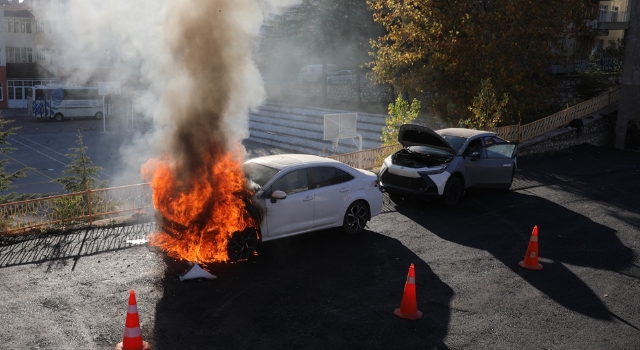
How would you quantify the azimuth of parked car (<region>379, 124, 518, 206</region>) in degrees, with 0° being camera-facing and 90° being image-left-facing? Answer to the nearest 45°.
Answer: approximately 45°

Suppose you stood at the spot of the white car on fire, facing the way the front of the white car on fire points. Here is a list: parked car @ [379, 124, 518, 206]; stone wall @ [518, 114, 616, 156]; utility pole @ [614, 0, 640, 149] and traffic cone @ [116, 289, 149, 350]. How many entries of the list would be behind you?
3

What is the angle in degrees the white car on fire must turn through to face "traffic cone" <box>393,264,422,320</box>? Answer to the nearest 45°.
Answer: approximately 90° to its left

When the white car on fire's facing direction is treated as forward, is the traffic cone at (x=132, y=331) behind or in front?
in front

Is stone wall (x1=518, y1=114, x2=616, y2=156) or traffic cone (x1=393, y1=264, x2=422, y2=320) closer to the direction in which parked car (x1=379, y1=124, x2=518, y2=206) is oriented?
the traffic cone

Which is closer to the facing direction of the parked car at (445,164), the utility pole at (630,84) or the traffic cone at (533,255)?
the traffic cone

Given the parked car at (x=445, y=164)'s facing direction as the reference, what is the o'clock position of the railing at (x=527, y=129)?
The railing is roughly at 5 o'clock from the parked car.

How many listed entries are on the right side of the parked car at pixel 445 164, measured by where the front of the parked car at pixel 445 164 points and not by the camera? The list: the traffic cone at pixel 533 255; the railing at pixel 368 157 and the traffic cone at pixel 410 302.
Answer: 1

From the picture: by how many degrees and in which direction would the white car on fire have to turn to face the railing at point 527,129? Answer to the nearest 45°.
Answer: approximately 180°

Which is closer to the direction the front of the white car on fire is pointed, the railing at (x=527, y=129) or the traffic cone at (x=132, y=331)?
the traffic cone
